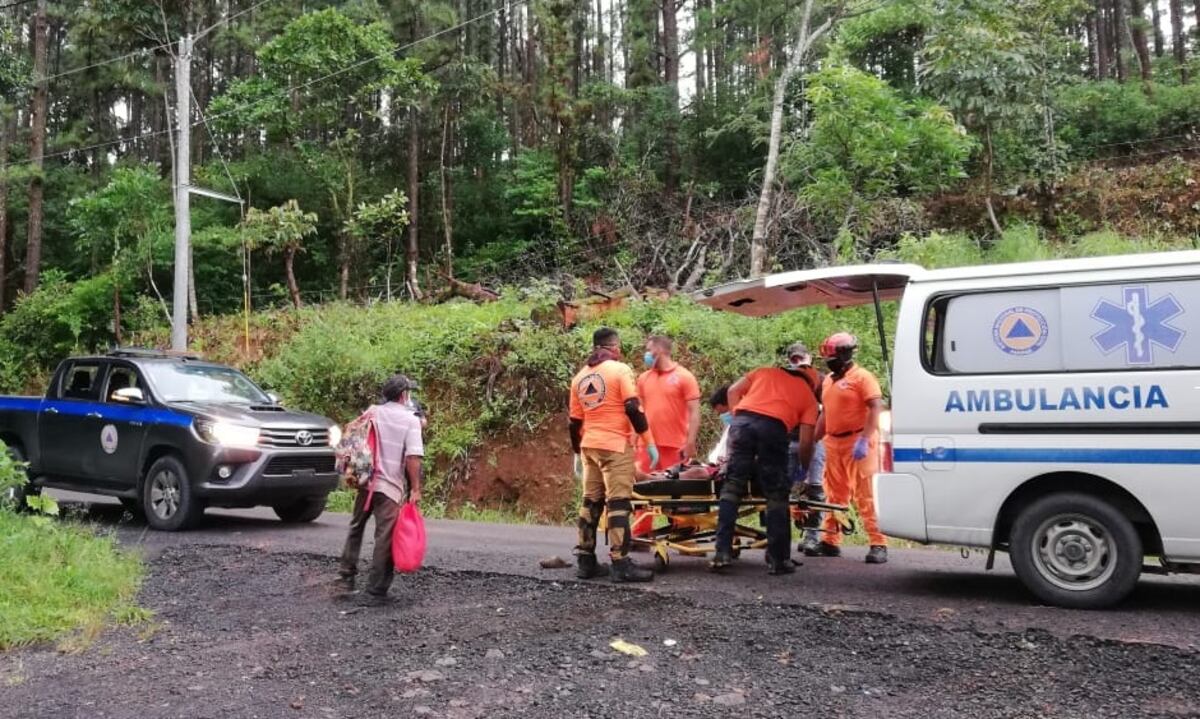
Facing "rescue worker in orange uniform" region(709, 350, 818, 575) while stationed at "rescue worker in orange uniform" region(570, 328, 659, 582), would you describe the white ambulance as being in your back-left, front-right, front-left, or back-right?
front-right

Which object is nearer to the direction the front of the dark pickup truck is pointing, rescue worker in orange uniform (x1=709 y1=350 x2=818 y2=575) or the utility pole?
the rescue worker in orange uniform

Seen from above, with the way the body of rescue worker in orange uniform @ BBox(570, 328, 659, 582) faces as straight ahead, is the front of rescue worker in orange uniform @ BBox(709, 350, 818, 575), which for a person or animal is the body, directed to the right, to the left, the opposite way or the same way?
the same way

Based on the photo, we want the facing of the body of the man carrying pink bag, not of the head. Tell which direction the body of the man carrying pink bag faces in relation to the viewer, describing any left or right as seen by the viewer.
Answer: facing away from the viewer and to the right of the viewer

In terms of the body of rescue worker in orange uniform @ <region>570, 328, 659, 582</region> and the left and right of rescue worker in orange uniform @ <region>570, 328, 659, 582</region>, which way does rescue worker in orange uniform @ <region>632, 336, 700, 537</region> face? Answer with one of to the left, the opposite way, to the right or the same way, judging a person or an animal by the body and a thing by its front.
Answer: the opposite way

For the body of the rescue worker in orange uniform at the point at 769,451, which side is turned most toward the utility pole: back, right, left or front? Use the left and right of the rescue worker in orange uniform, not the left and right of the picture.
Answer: left

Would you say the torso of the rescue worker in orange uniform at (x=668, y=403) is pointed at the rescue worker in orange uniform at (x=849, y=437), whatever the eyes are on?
no

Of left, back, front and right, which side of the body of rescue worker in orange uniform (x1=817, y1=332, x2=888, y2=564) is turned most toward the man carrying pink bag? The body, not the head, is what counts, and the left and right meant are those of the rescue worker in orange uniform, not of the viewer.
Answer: front

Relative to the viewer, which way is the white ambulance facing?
to the viewer's right

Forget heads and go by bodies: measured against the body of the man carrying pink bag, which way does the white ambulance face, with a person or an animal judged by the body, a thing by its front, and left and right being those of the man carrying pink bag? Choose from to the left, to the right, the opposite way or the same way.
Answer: to the right

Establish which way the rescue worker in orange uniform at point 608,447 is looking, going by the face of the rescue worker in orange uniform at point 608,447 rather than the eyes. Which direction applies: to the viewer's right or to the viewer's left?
to the viewer's right

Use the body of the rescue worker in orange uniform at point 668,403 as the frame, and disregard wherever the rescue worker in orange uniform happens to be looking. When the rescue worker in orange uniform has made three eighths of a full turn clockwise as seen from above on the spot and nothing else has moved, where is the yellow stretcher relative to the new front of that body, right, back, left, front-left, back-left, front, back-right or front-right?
back

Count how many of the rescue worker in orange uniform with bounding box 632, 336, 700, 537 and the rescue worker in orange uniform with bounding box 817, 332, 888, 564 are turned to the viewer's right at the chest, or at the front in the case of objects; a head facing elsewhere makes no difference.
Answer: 0

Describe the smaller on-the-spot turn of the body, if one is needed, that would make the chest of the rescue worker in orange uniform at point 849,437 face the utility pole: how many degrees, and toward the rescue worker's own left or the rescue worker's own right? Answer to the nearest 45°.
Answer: approximately 90° to the rescue worker's own right

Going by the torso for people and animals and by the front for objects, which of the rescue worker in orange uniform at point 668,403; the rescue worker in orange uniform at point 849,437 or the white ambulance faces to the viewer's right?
the white ambulance

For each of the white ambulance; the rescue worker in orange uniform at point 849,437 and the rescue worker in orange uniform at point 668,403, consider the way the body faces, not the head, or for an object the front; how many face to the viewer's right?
1

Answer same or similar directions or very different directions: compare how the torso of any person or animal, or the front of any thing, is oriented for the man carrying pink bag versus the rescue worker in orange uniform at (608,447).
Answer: same or similar directions

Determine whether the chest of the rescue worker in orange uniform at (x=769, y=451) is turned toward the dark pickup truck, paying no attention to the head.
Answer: no

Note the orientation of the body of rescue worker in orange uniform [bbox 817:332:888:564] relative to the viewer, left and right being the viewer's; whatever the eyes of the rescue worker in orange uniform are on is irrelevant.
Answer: facing the viewer and to the left of the viewer

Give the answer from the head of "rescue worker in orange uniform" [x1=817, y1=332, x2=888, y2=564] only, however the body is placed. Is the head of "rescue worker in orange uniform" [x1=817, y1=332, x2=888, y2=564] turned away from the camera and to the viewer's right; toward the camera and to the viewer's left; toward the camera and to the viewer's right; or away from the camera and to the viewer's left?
toward the camera and to the viewer's left
